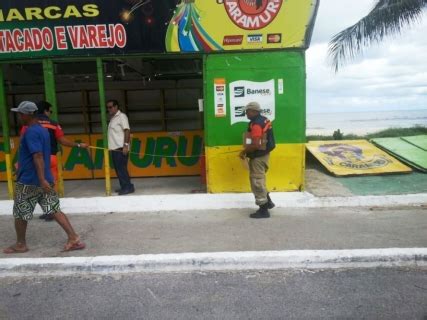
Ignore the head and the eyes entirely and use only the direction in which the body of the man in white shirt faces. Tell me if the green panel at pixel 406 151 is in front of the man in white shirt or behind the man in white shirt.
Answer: behind

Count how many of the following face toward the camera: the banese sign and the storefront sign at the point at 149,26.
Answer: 2

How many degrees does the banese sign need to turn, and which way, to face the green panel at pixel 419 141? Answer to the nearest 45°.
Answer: approximately 135° to its left

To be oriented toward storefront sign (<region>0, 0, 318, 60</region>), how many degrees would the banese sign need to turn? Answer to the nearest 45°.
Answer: approximately 90° to its right

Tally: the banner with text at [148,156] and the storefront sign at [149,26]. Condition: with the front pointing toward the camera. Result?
2

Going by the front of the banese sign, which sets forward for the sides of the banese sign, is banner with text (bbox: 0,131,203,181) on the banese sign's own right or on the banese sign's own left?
on the banese sign's own right

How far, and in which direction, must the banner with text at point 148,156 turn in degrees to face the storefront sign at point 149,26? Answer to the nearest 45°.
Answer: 0° — it already faces it

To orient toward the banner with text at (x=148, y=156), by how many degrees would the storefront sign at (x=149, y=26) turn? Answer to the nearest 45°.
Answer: approximately 180°
